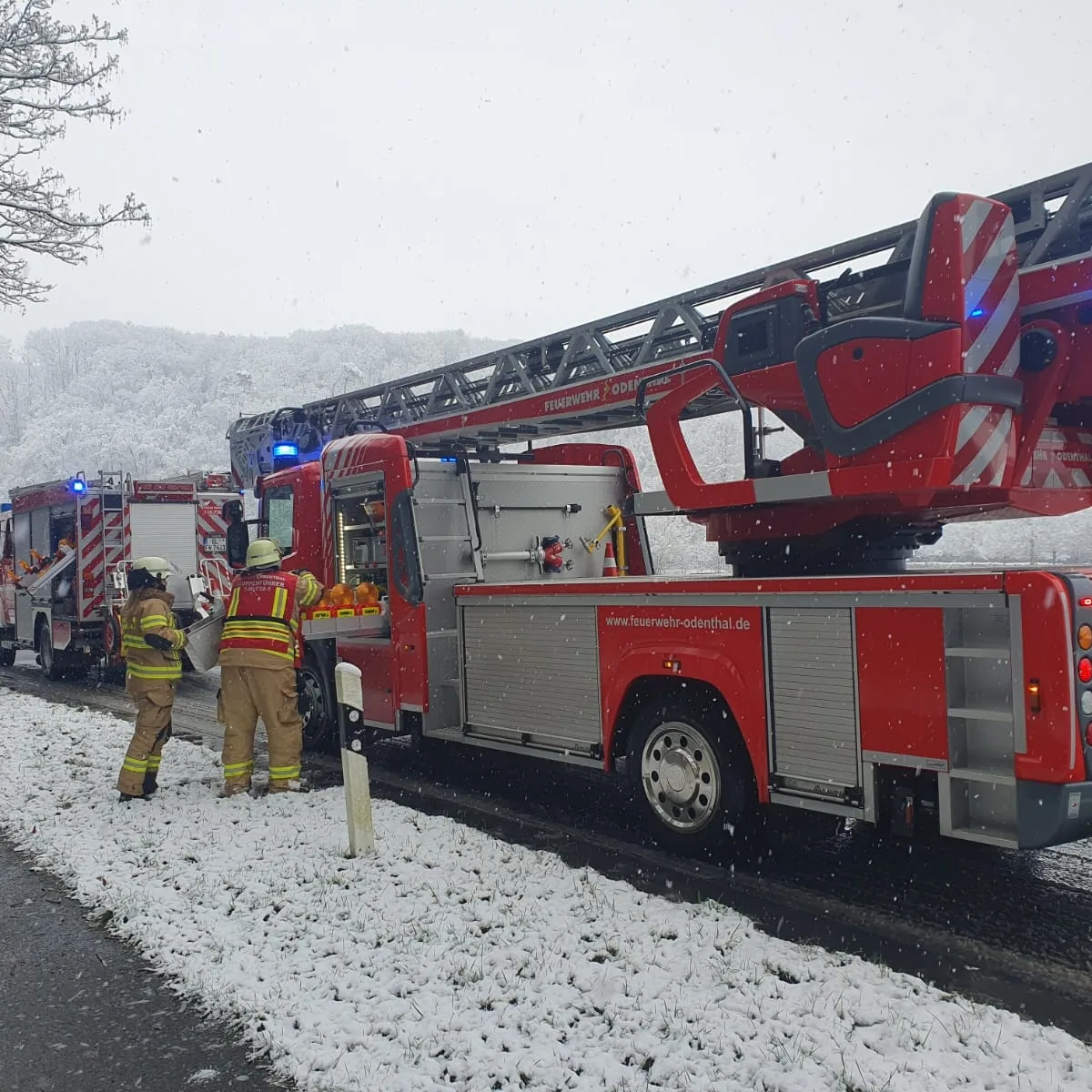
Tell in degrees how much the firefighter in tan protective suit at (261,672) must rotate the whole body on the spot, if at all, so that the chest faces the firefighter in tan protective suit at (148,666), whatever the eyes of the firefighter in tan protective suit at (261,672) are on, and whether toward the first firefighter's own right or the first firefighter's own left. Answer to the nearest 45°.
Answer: approximately 45° to the first firefighter's own left

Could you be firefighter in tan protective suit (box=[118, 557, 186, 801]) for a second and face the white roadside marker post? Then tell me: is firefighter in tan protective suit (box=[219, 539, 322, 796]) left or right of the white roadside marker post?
left

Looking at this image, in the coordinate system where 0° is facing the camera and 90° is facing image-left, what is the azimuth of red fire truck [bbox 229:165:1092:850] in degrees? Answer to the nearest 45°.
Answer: approximately 135°

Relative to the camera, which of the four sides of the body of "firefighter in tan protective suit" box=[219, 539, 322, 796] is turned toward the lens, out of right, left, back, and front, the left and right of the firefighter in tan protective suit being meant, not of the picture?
back

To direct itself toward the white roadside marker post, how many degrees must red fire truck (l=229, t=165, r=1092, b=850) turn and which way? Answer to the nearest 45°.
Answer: approximately 45° to its left

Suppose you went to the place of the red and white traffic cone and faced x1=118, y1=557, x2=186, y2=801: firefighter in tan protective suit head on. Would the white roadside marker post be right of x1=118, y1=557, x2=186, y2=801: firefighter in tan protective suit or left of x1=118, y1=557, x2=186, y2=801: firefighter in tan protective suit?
left

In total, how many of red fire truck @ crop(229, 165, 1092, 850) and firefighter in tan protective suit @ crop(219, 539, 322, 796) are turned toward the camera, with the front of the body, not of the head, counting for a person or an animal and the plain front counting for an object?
0

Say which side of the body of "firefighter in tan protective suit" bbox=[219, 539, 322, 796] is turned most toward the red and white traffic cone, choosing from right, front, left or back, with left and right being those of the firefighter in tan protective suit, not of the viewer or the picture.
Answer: right

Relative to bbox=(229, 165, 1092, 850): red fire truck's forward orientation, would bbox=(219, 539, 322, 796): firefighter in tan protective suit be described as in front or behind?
in front
